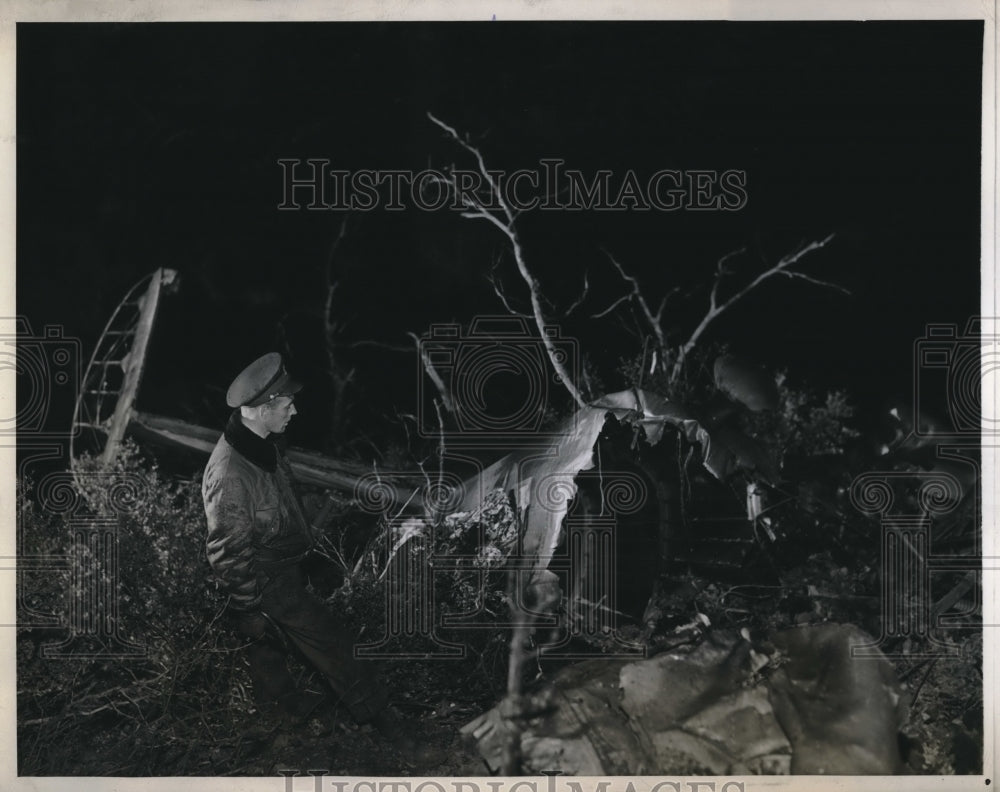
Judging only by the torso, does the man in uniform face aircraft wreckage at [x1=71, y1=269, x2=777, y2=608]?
yes

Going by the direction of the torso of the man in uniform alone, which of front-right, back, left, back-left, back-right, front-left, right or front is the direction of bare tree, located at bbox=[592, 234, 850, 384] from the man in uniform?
front

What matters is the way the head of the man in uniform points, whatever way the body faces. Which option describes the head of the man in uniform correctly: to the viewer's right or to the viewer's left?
to the viewer's right

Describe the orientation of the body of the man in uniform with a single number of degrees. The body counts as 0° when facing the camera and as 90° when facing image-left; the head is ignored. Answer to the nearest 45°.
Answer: approximately 270°

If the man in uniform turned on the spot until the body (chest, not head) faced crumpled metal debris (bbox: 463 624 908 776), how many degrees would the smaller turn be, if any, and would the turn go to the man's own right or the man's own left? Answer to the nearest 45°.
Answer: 0° — they already face it
